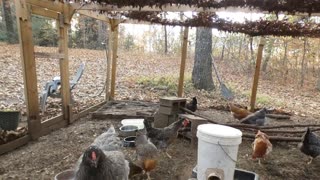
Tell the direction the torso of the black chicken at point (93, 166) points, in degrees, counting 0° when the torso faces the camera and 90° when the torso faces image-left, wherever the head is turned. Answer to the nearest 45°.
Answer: approximately 0°

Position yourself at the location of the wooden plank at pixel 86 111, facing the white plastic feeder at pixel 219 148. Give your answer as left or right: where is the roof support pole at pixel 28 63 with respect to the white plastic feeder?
right

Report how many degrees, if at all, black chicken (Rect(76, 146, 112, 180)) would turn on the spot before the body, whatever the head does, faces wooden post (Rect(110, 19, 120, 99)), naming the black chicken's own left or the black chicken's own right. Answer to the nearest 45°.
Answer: approximately 180°

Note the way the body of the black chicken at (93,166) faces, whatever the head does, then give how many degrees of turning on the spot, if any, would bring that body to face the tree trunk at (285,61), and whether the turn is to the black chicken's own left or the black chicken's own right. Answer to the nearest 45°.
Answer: approximately 135° to the black chicken's own left

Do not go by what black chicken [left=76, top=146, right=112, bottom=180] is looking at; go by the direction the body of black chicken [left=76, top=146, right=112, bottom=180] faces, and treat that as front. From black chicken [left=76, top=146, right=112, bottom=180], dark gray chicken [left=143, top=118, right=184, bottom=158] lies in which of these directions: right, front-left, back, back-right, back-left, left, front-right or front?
back-left
